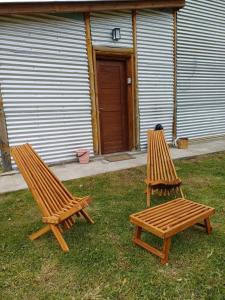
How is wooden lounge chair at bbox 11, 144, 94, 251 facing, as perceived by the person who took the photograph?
facing the viewer and to the right of the viewer

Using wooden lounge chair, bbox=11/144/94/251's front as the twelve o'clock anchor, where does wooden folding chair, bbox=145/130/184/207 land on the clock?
The wooden folding chair is roughly at 10 o'clock from the wooden lounge chair.

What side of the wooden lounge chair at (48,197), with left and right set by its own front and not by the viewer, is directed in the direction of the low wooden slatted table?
front

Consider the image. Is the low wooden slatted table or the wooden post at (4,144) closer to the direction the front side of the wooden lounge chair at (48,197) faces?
the low wooden slatted table

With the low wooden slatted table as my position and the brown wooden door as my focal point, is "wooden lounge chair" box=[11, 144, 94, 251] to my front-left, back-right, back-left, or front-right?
front-left

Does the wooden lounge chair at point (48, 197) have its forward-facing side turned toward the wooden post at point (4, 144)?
no

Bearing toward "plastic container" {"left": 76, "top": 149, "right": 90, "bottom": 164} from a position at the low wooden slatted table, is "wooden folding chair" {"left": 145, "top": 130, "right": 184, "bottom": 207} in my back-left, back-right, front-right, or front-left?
front-right

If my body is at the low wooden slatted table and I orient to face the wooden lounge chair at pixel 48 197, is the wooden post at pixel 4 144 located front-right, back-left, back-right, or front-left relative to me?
front-right

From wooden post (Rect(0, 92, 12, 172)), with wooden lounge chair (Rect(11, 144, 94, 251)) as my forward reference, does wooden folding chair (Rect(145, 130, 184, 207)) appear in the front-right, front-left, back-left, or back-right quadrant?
front-left

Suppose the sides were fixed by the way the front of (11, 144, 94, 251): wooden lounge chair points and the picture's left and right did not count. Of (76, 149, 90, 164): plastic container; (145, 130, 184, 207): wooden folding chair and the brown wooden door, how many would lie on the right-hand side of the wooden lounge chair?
0

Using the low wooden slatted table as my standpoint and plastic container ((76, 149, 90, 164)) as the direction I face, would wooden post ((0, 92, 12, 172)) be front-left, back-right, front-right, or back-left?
front-left

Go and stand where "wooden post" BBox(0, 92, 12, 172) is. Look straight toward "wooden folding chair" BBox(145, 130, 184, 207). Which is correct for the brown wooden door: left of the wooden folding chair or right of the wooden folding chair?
left

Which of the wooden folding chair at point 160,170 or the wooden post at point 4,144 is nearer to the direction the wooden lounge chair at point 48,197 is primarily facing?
the wooden folding chair

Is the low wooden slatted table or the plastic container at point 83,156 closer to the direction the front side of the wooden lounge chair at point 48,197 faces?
the low wooden slatted table

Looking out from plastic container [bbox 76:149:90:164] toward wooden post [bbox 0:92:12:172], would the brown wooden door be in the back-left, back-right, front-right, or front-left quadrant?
back-right

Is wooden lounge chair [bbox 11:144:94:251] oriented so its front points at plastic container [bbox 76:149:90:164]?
no

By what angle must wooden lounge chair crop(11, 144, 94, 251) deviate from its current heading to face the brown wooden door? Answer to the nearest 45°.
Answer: approximately 90° to its left
